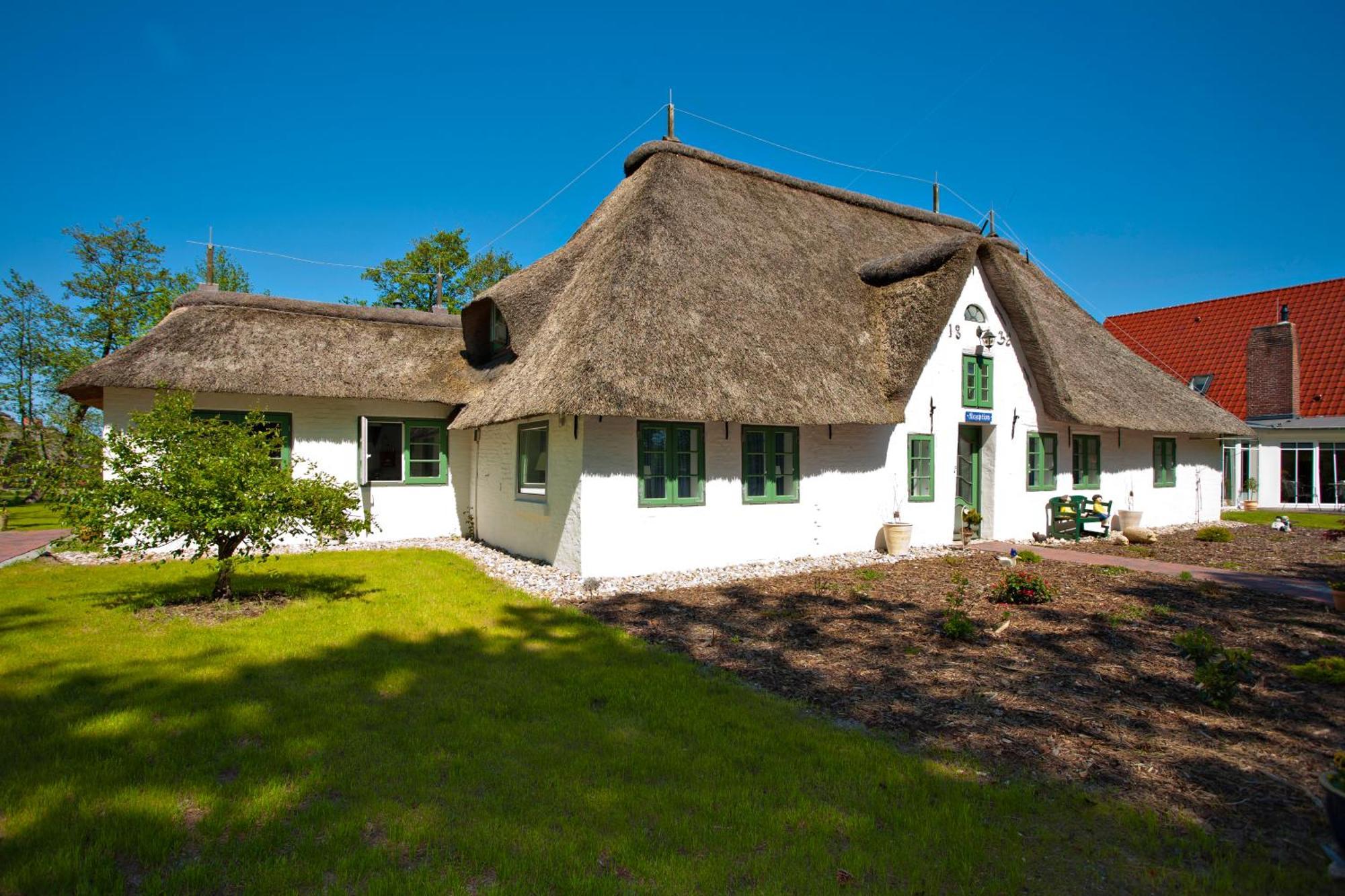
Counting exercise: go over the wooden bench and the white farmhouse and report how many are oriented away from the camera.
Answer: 0

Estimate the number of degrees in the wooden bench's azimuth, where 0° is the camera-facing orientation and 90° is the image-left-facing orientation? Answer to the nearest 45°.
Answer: approximately 315°

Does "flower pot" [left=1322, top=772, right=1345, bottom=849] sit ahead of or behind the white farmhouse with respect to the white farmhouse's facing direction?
ahead

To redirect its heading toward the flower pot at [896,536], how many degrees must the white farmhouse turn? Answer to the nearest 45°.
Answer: approximately 45° to its left

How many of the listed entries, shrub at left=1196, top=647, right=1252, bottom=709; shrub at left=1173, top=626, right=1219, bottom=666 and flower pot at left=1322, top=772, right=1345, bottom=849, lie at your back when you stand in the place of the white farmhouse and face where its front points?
0

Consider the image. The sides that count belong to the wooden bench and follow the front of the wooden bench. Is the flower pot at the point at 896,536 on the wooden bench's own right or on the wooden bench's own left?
on the wooden bench's own right

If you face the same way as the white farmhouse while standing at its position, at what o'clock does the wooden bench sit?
The wooden bench is roughly at 10 o'clock from the white farmhouse.

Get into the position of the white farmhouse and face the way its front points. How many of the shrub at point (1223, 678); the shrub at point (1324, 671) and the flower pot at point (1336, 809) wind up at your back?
0

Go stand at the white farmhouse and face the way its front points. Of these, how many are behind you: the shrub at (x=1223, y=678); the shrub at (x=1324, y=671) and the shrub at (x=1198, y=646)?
0

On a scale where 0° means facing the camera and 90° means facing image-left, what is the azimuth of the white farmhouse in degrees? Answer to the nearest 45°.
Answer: approximately 315°

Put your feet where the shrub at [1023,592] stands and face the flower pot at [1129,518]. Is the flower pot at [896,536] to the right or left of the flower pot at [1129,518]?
left

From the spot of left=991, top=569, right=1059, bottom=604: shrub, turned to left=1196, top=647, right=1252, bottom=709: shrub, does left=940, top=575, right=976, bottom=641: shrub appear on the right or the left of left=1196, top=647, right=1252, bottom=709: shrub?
right

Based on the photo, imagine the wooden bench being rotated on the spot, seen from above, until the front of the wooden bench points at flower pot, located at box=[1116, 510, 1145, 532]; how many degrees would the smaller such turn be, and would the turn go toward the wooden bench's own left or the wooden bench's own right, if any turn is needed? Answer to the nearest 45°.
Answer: approximately 90° to the wooden bench's own left

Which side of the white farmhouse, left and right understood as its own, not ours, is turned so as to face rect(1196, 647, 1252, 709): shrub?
front

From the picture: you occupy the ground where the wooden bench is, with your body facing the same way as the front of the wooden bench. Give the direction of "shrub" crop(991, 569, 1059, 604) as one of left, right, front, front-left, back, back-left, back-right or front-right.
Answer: front-right

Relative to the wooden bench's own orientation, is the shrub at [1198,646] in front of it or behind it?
in front

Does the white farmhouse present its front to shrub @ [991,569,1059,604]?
yes
